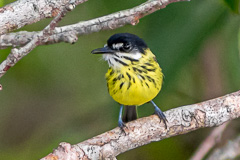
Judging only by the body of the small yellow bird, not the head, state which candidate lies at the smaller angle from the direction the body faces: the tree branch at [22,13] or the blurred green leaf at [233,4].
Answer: the tree branch

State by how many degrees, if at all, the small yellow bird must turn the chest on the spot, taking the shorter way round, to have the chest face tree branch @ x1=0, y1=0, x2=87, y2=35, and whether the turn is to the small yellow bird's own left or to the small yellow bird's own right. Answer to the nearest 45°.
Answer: approximately 45° to the small yellow bird's own right

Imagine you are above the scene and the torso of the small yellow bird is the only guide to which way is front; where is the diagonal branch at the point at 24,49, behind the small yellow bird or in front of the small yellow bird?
in front

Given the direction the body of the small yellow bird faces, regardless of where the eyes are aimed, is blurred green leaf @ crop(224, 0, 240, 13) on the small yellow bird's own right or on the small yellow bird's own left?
on the small yellow bird's own left

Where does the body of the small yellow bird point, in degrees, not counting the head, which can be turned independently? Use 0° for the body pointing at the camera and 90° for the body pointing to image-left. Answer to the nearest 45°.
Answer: approximately 0°
